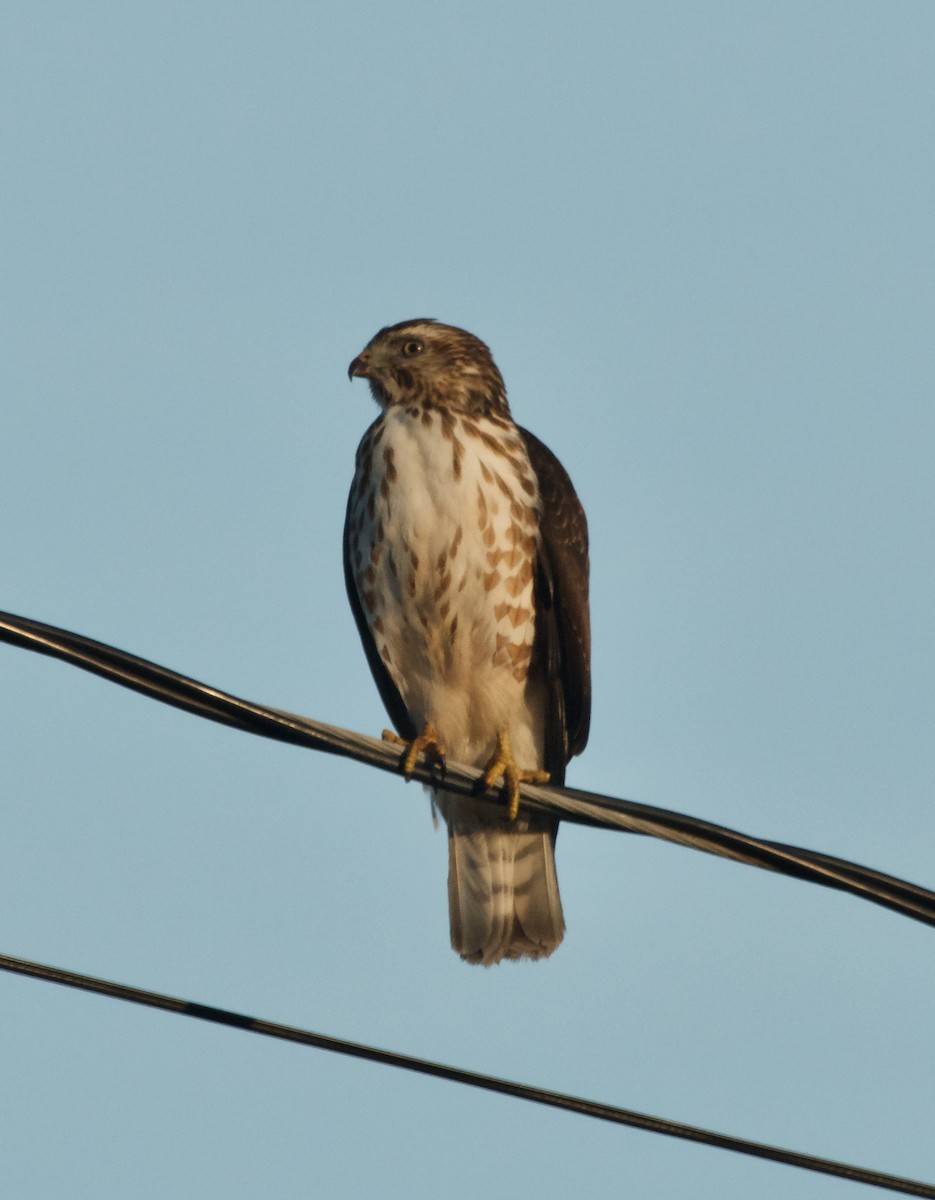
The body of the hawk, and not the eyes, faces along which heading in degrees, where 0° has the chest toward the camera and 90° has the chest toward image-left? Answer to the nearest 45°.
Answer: approximately 45°
